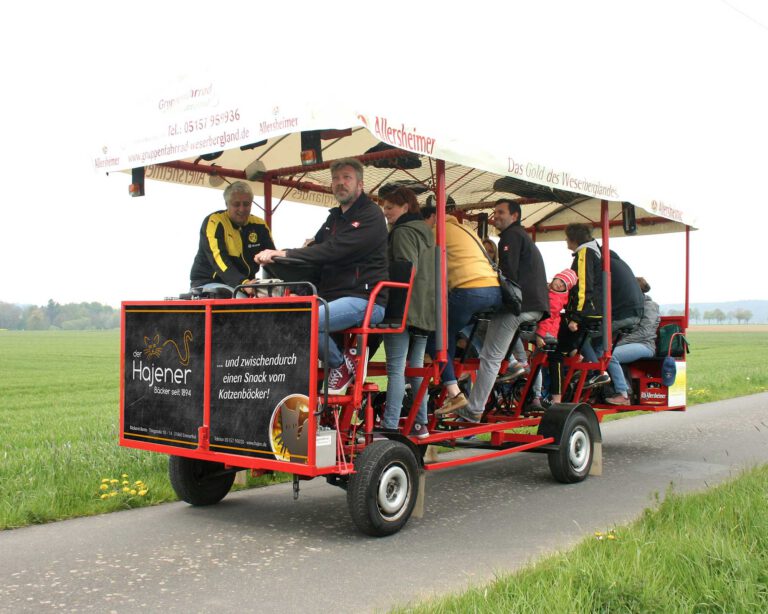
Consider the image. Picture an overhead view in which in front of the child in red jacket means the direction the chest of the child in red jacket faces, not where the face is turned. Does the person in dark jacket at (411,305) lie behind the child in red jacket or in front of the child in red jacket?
in front

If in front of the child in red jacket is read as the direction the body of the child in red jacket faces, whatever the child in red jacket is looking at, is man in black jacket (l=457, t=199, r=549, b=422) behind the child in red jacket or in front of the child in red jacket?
in front

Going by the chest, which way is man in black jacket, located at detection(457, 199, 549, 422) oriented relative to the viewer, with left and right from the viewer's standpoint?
facing to the left of the viewer

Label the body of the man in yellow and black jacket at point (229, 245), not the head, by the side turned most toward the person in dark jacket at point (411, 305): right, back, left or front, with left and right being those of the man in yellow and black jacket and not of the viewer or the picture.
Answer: front

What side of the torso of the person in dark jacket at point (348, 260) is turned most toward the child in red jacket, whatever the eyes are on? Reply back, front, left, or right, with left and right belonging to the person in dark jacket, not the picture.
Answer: back

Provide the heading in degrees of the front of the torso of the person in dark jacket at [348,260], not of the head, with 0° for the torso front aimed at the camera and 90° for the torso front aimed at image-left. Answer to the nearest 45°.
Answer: approximately 45°

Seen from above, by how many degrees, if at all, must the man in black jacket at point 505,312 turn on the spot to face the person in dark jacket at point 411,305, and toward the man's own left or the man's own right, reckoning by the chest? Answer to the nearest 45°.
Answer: approximately 45° to the man's own left

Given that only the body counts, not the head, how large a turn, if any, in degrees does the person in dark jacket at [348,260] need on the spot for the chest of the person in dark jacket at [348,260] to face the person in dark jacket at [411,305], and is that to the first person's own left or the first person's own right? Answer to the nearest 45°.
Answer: approximately 180°

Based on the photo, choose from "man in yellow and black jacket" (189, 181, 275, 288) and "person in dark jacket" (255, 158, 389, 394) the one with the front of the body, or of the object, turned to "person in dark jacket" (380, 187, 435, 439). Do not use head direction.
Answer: the man in yellow and black jacket

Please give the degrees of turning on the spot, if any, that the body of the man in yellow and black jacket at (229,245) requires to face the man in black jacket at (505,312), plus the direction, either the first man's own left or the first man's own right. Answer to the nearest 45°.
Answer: approximately 45° to the first man's own left
